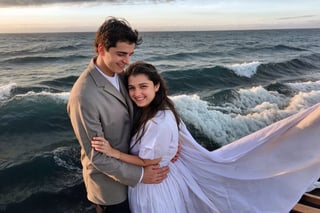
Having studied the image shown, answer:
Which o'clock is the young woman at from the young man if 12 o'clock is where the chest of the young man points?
The young woman is roughly at 10 o'clock from the young man.

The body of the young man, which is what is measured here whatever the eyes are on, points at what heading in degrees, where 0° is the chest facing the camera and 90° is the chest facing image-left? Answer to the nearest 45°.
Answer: approximately 315°

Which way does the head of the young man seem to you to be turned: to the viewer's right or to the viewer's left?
to the viewer's right
